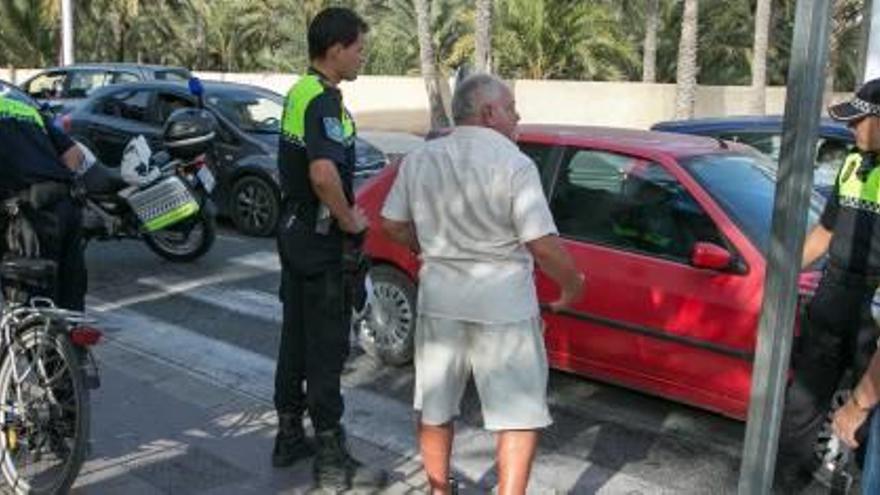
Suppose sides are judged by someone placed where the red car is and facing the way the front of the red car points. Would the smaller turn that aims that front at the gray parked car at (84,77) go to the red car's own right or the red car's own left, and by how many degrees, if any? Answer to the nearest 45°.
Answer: approximately 180°

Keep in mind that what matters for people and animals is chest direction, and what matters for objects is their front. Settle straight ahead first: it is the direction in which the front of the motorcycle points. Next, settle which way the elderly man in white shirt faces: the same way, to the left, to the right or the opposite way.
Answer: to the right

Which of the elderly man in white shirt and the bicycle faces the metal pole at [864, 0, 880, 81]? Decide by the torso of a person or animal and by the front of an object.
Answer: the elderly man in white shirt

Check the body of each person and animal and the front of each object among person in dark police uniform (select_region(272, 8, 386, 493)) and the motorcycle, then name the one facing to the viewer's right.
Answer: the person in dark police uniform

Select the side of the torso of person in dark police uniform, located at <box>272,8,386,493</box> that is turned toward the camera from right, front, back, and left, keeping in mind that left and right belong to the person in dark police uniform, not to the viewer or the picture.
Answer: right

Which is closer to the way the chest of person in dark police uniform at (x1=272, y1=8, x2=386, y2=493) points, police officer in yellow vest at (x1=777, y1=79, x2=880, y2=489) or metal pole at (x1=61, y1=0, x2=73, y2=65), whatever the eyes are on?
the police officer in yellow vest

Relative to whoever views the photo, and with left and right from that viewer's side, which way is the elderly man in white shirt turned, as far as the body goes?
facing away from the viewer and to the right of the viewer

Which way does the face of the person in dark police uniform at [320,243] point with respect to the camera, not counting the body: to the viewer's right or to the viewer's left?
to the viewer's right

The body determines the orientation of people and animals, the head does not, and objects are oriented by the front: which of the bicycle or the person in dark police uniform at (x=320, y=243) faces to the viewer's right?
the person in dark police uniform
